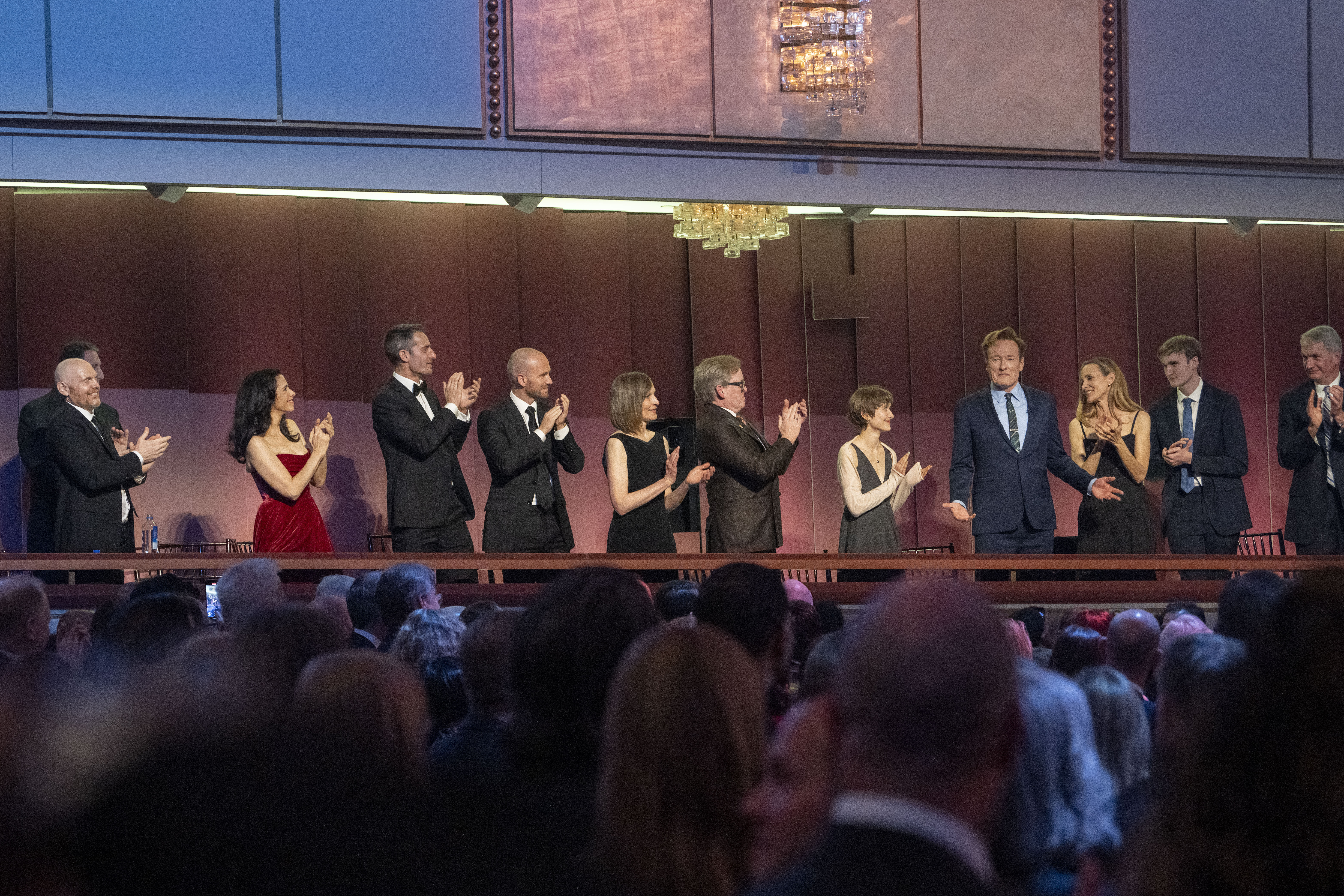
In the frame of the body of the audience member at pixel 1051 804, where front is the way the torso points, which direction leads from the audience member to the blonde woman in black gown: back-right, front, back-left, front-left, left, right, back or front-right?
front

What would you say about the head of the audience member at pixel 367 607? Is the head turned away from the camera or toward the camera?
away from the camera

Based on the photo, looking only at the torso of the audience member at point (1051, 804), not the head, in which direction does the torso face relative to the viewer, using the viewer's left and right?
facing away from the viewer

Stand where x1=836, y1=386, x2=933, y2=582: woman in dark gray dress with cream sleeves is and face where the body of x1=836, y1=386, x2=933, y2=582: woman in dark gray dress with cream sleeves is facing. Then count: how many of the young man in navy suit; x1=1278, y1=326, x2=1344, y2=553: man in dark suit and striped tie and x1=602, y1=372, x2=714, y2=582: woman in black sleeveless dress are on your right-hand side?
1

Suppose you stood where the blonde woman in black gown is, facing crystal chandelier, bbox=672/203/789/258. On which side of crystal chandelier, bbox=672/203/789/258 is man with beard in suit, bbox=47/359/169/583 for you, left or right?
left

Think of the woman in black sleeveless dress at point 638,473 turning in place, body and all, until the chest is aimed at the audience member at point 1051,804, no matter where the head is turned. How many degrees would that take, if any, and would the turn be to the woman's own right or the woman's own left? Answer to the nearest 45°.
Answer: approximately 45° to the woman's own right

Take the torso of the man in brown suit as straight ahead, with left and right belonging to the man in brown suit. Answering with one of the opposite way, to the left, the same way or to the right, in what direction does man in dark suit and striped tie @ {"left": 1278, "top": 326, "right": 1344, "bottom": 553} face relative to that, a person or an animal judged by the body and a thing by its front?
to the right

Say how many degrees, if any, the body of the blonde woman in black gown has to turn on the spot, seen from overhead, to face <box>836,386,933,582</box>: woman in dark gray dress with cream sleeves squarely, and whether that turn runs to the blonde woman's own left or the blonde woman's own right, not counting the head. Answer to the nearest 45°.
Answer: approximately 90° to the blonde woman's own right

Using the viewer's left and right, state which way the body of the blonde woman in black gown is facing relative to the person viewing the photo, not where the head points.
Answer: facing the viewer

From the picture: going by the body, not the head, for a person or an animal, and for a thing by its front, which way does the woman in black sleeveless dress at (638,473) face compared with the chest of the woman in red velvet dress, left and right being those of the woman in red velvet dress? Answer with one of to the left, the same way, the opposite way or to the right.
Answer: the same way

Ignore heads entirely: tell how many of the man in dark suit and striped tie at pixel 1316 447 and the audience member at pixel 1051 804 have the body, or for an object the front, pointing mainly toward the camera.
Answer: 1

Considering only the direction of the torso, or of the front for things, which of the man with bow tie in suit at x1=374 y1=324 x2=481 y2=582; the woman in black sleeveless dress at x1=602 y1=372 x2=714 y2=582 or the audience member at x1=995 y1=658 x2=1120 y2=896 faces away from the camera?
the audience member

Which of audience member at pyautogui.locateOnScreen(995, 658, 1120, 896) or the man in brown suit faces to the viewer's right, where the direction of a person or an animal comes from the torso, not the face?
the man in brown suit

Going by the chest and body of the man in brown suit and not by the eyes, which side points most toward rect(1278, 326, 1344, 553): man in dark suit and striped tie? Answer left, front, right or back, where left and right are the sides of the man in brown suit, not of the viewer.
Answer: front

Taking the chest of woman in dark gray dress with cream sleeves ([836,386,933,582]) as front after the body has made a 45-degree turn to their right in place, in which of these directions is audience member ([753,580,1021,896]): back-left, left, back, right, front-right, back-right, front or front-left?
front

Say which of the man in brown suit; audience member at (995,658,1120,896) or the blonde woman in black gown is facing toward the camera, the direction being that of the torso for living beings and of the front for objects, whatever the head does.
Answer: the blonde woman in black gown

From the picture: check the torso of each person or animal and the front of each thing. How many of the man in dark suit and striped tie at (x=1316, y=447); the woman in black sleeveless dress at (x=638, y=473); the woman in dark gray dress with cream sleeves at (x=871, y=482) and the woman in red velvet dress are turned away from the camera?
0
